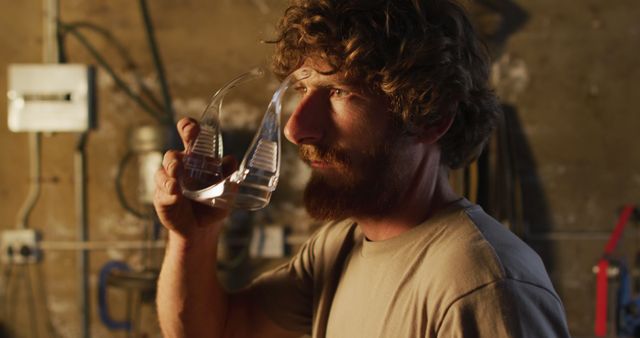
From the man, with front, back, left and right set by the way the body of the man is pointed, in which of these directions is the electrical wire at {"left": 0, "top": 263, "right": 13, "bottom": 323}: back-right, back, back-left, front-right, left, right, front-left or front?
right

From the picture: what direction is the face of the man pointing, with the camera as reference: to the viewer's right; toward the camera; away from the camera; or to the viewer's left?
to the viewer's left

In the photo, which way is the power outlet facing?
toward the camera

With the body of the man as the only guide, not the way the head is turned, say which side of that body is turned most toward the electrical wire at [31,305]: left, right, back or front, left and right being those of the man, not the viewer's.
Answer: right

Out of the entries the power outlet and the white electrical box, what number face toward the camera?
2

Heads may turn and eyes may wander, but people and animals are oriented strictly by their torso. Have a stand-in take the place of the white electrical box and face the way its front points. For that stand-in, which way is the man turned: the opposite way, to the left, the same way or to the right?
to the right

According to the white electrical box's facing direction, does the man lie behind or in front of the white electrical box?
in front

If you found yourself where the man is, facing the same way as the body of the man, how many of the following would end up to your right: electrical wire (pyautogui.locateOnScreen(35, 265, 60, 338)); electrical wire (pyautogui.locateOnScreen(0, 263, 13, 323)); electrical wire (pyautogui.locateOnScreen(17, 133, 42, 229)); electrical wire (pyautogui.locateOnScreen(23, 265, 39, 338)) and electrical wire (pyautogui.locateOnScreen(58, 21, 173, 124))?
5

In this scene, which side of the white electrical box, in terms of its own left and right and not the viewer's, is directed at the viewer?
front

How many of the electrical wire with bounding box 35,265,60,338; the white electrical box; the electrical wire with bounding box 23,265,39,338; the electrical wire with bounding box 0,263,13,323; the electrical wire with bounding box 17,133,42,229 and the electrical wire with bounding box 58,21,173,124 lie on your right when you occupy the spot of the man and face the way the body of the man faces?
6

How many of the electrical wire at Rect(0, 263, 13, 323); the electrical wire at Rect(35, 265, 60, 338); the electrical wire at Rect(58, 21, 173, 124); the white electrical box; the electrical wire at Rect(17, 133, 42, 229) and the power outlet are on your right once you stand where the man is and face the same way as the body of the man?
6

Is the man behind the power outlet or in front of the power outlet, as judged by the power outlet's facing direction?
in front

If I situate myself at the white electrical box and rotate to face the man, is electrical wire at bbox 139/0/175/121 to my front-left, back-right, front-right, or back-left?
front-left
